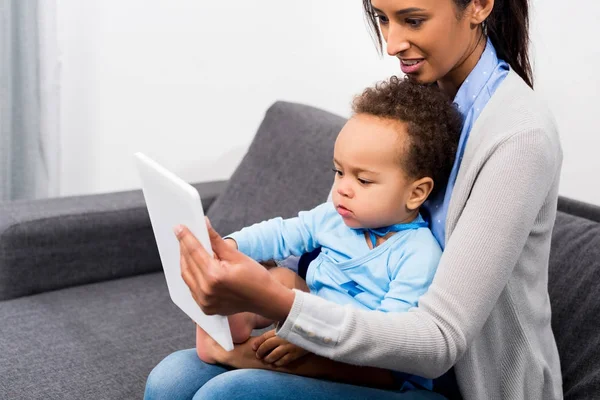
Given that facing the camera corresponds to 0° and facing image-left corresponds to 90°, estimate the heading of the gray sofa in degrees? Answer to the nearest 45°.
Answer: approximately 45°

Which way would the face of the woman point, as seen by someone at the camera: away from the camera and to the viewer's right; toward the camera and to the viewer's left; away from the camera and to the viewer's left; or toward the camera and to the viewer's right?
toward the camera and to the viewer's left
